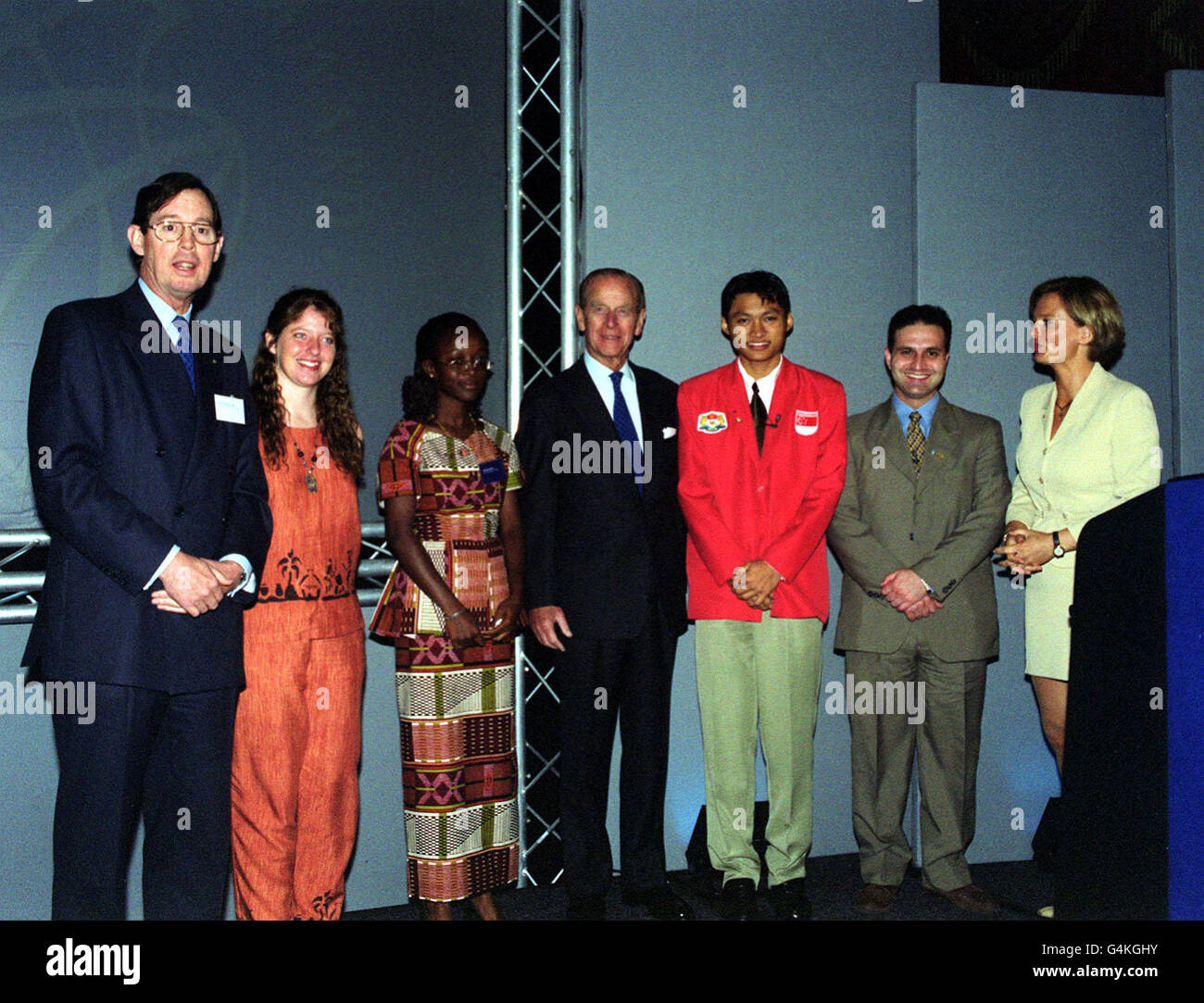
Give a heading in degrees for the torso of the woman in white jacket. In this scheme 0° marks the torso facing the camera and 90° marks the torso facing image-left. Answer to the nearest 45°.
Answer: approximately 45°

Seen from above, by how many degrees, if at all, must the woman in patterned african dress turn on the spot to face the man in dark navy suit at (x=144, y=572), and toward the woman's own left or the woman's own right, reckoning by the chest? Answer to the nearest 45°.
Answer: approximately 90° to the woman's own right

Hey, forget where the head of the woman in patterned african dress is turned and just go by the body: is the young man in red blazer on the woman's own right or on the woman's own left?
on the woman's own left

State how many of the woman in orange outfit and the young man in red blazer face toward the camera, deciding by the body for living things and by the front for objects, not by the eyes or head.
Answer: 2
